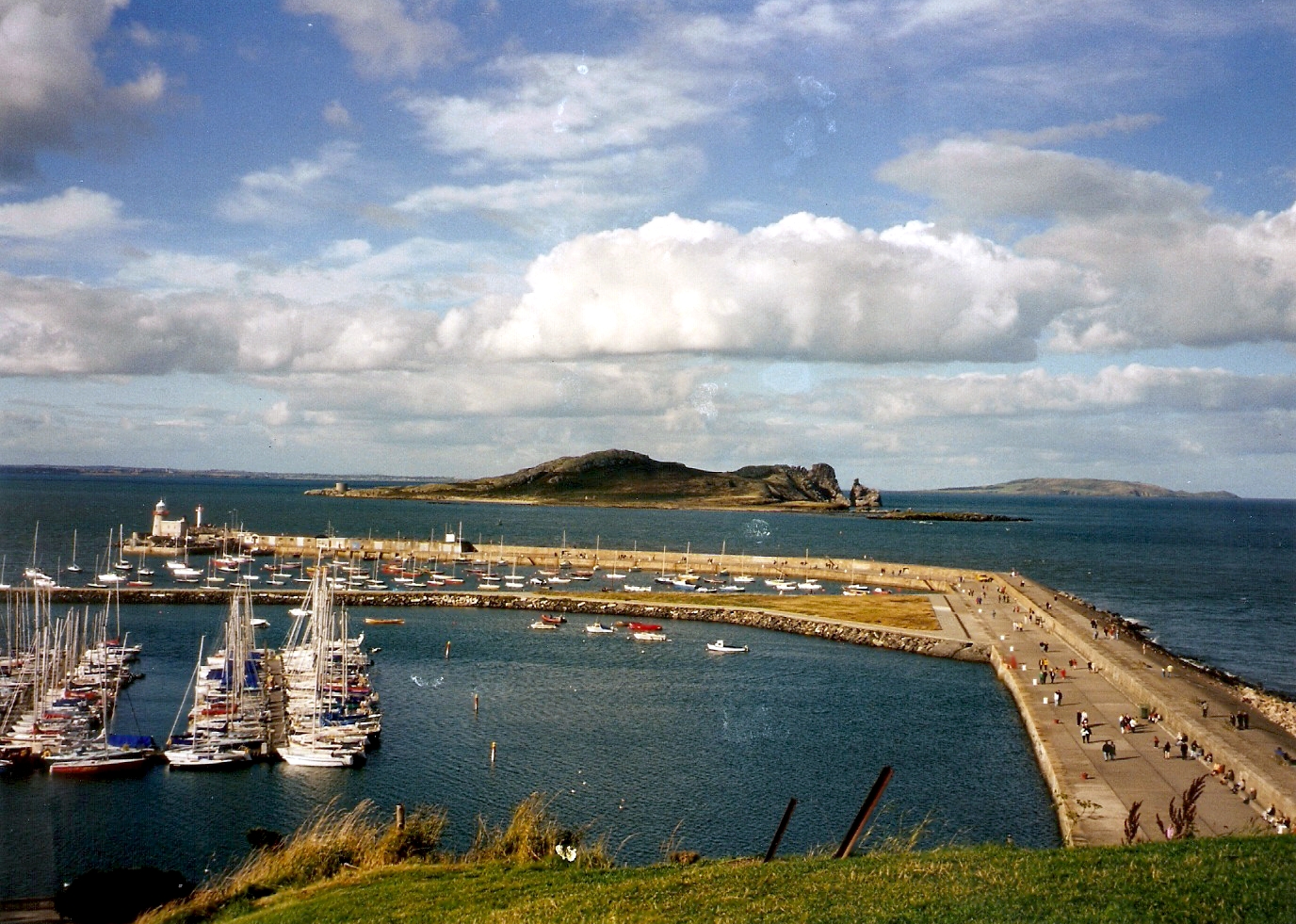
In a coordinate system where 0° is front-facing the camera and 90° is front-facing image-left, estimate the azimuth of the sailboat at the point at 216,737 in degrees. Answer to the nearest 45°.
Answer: approximately 90°
